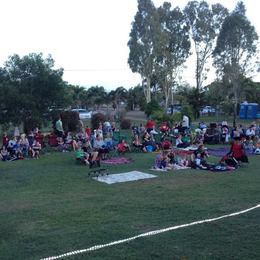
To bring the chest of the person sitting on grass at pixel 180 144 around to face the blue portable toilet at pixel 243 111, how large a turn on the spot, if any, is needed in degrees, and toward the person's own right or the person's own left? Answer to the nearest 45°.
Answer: approximately 90° to the person's own left

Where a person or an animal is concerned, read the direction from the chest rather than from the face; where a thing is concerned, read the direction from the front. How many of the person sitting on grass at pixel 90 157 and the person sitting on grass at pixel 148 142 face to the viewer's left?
0

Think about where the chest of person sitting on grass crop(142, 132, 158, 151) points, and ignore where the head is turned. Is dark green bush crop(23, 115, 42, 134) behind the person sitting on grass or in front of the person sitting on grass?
behind

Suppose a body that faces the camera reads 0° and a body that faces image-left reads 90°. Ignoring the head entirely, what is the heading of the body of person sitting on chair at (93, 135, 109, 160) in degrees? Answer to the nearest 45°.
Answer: approximately 315°

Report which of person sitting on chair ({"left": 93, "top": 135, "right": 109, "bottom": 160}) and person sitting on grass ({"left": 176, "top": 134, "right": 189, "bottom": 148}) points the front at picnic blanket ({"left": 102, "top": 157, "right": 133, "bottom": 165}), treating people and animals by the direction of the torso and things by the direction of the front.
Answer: person sitting on chair ({"left": 93, "top": 135, "right": 109, "bottom": 160})

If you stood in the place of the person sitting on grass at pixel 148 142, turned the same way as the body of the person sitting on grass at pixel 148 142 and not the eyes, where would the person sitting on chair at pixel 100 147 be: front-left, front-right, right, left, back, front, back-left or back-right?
right

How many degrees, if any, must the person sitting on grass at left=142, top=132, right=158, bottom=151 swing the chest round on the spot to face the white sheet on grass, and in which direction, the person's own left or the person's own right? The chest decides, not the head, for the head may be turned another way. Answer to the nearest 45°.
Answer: approximately 45° to the person's own right

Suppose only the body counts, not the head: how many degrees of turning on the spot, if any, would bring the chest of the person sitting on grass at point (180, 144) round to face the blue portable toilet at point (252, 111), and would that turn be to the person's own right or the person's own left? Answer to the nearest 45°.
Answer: approximately 90° to the person's own left
